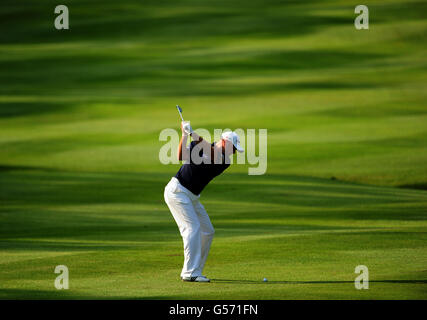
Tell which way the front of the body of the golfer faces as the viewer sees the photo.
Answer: to the viewer's right
